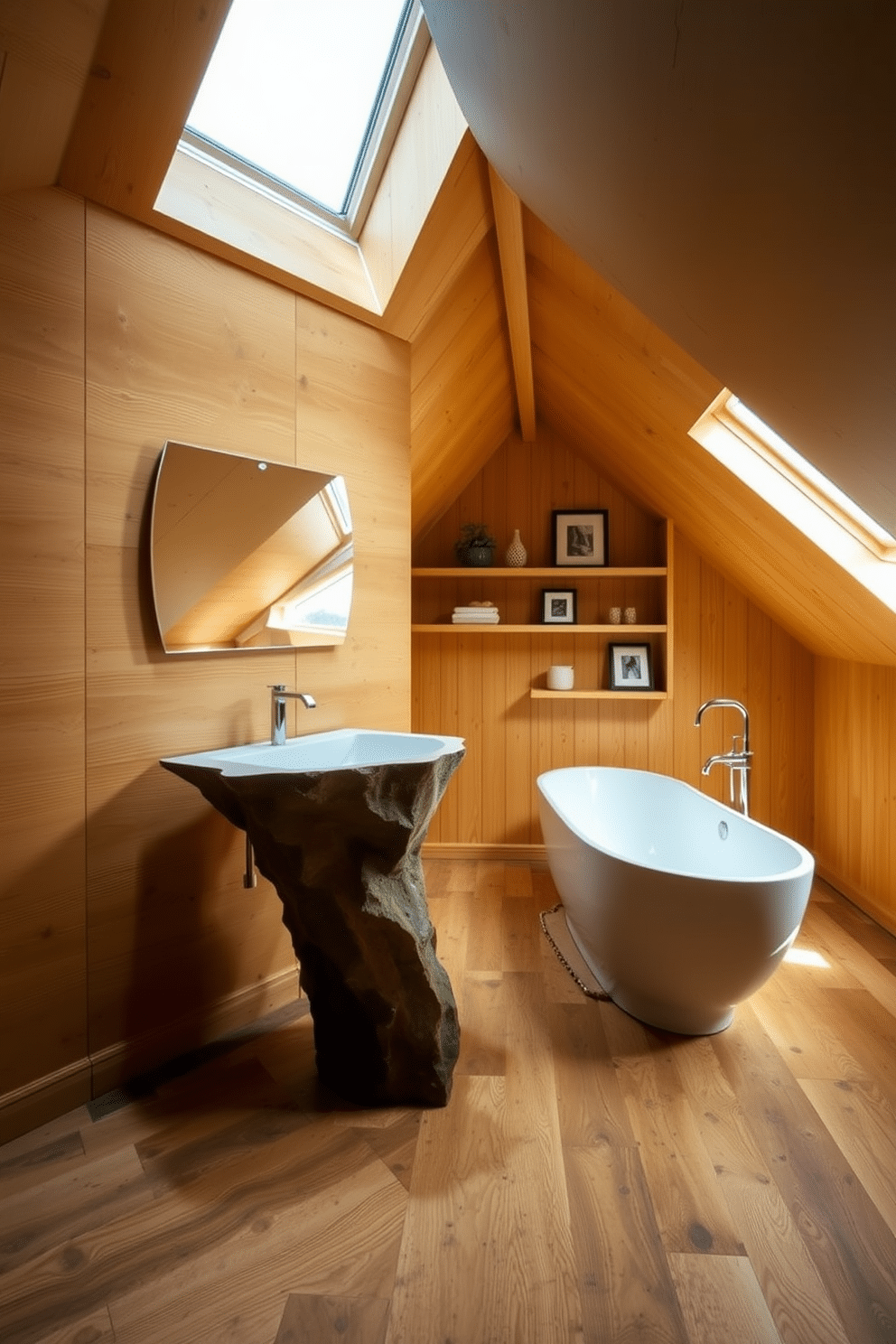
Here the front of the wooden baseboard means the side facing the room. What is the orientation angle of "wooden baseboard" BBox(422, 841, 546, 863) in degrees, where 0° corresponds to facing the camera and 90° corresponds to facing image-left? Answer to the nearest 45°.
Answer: approximately 0°

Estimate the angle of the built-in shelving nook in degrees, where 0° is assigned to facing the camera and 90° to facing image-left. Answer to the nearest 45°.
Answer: approximately 0°

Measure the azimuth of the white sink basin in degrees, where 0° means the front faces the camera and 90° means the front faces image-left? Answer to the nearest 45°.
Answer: approximately 315°

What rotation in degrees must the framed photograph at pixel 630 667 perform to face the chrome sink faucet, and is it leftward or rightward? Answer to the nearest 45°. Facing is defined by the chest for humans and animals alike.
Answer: approximately 45° to its right
